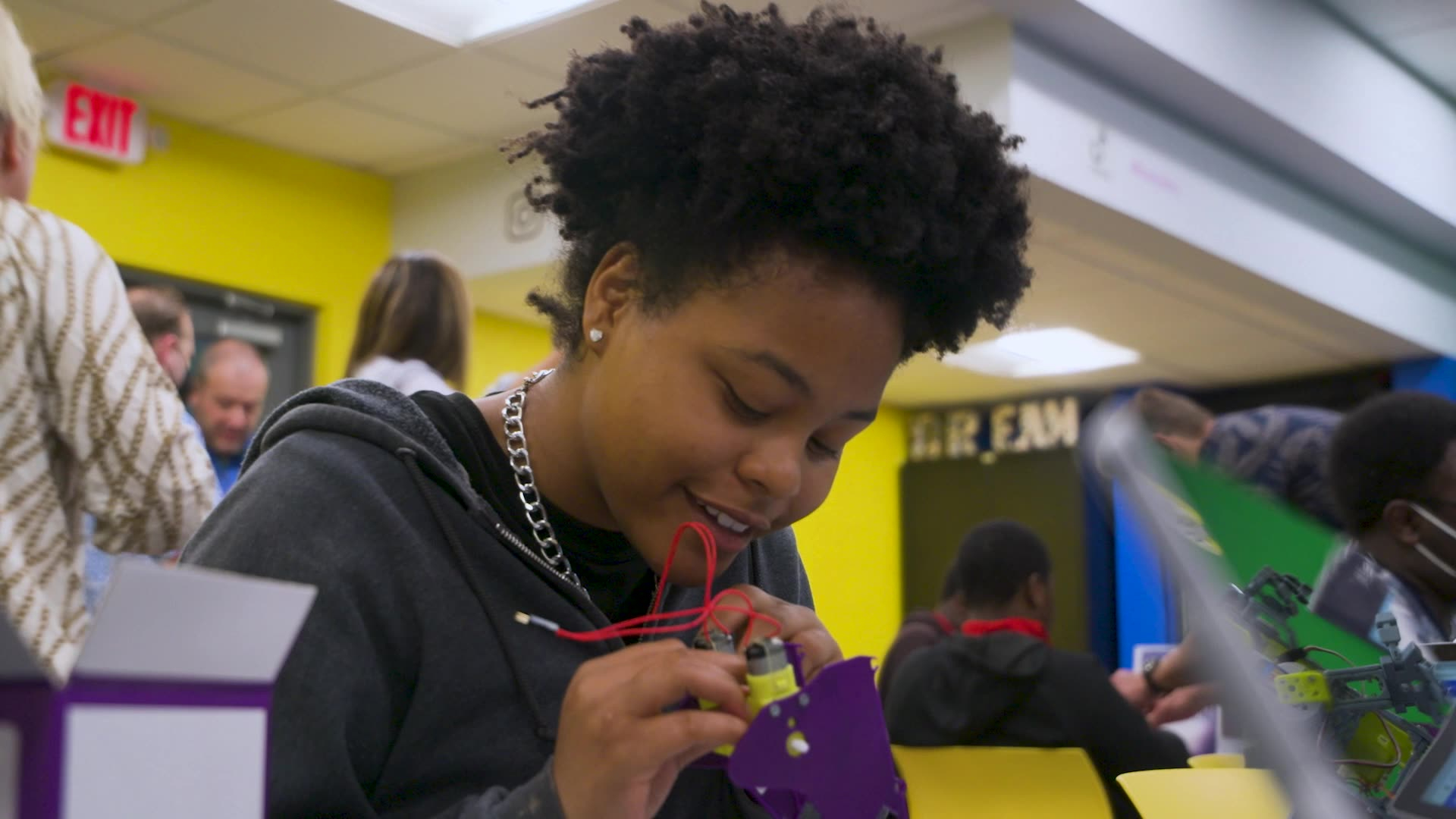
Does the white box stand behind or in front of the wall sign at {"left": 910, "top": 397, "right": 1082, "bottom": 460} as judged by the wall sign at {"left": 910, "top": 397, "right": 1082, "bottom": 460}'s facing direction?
in front

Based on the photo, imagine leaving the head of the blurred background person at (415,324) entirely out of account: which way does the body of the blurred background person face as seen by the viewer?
away from the camera

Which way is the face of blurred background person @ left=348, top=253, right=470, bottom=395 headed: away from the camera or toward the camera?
away from the camera

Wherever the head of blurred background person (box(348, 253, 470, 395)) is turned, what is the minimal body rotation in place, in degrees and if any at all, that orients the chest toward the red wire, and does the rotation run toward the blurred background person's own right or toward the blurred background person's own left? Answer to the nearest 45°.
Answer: approximately 180°

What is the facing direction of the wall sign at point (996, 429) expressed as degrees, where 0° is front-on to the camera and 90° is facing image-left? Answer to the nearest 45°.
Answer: approximately 0°

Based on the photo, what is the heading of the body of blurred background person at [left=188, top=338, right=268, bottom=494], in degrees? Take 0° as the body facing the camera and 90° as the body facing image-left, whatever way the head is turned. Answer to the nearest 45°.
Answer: approximately 315°

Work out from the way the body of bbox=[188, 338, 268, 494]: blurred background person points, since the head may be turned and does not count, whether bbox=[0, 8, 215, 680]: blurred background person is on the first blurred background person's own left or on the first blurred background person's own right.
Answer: on the first blurred background person's own right

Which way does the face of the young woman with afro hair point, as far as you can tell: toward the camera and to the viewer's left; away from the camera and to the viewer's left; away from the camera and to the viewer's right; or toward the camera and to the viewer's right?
toward the camera and to the viewer's right

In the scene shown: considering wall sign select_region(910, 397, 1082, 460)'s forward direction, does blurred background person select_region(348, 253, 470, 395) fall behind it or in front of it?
in front

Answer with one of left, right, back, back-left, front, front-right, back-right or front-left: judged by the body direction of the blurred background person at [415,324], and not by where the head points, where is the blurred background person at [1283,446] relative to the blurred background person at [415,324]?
right

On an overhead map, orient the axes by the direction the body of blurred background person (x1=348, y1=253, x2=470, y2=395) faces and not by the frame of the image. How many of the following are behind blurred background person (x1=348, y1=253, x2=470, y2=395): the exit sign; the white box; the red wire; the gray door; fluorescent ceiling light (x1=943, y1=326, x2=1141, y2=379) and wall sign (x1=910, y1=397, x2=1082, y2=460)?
2
